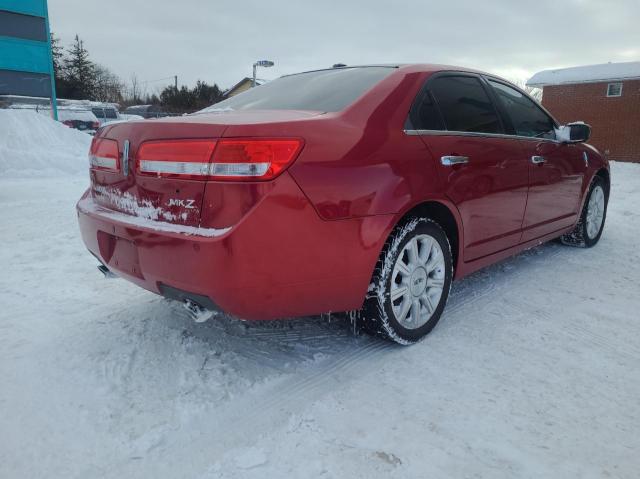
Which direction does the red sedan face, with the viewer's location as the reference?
facing away from the viewer and to the right of the viewer

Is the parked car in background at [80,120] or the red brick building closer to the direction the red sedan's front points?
the red brick building

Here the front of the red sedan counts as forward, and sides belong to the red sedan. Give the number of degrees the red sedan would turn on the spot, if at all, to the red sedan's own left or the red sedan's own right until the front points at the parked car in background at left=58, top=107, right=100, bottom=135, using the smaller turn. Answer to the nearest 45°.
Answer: approximately 90° to the red sedan's own left

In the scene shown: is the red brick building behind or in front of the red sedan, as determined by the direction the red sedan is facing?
in front
